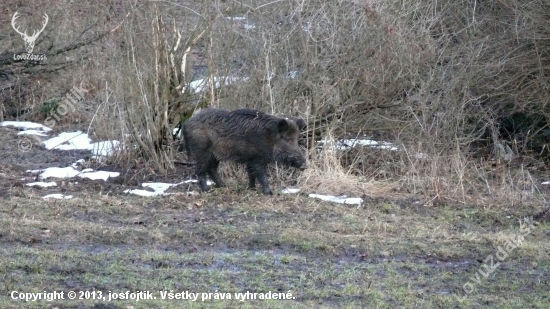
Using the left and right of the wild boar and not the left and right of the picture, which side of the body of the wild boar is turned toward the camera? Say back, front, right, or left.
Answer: right
